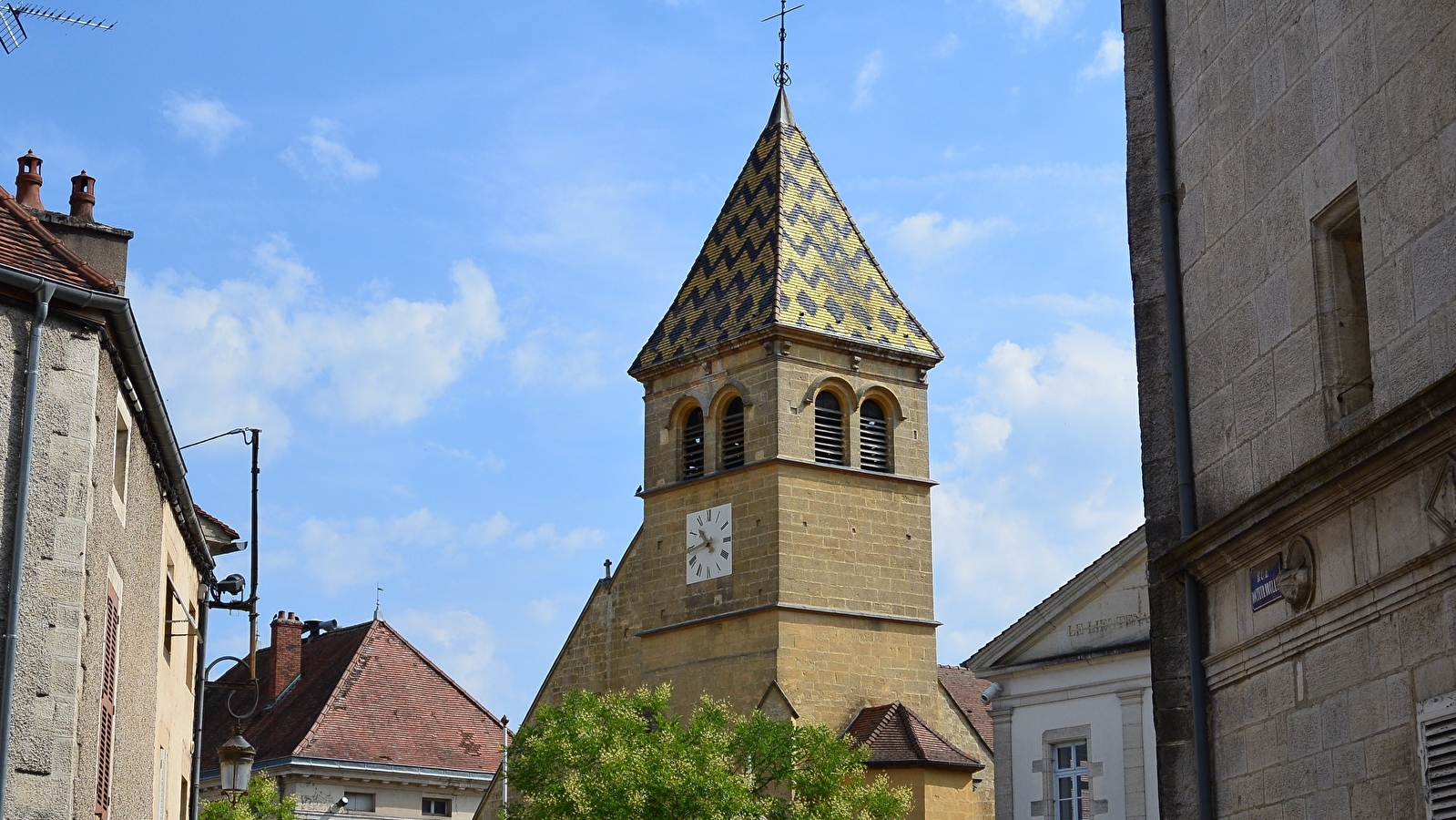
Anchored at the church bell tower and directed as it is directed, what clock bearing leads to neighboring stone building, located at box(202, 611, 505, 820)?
The neighboring stone building is roughly at 3 o'clock from the church bell tower.

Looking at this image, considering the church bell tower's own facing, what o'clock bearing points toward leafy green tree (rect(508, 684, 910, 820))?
The leafy green tree is roughly at 11 o'clock from the church bell tower.

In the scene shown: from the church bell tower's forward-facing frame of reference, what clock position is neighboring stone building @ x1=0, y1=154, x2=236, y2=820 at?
The neighboring stone building is roughly at 11 o'clock from the church bell tower.

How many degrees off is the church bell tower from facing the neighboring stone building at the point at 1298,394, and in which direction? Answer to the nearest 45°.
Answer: approximately 45° to its left

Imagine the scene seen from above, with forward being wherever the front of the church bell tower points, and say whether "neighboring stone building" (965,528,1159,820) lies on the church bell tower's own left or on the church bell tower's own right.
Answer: on the church bell tower's own left

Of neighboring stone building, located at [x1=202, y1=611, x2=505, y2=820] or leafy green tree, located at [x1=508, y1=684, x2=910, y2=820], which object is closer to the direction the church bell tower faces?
the leafy green tree

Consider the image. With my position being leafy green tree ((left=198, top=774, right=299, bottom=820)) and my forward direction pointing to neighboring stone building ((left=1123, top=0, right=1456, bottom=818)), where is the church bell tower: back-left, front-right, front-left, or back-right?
back-left

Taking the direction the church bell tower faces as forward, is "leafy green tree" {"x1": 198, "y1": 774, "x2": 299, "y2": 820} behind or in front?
in front
